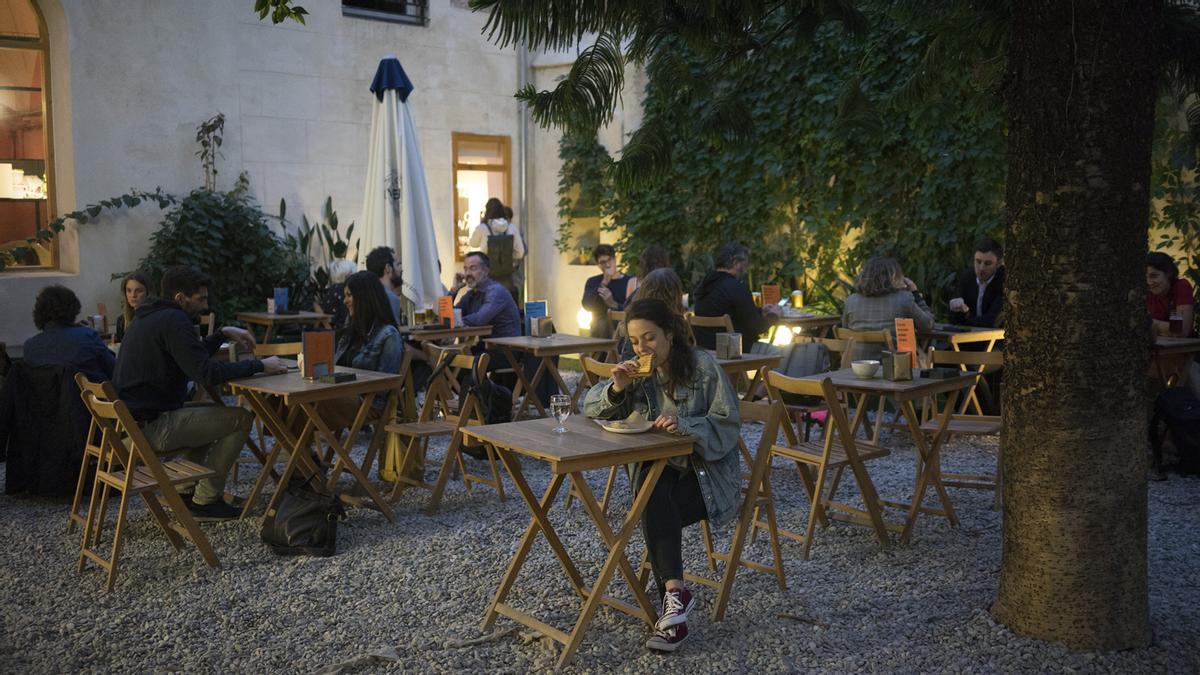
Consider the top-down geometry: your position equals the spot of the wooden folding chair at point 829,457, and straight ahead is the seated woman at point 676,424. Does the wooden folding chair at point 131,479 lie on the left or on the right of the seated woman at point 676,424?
right

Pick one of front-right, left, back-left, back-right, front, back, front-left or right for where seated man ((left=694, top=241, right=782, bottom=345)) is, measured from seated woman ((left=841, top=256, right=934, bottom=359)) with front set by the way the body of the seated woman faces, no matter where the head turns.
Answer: left

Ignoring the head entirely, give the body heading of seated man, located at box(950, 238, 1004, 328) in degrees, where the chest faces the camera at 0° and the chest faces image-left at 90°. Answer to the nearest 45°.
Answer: approximately 45°

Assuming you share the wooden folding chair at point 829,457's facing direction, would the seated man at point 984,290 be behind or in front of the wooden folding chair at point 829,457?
in front

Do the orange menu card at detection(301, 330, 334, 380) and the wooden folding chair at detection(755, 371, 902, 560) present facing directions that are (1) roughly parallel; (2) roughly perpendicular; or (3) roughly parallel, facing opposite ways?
roughly perpendicular

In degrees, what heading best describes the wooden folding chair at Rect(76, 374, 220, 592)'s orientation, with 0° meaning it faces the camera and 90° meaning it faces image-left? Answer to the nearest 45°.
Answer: approximately 225°

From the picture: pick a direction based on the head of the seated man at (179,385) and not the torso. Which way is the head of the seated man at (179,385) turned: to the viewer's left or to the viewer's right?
to the viewer's right

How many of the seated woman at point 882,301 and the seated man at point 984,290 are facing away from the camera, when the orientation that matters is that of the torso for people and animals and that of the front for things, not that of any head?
1

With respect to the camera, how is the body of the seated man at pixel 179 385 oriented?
to the viewer's right

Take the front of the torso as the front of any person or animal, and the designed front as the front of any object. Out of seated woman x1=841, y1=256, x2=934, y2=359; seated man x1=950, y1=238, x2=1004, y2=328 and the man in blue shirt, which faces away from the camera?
the seated woman

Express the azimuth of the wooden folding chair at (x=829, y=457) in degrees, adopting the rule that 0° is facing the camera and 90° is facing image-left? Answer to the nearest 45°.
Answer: approximately 225°

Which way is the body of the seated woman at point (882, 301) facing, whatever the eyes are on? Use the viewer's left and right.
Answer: facing away from the viewer
